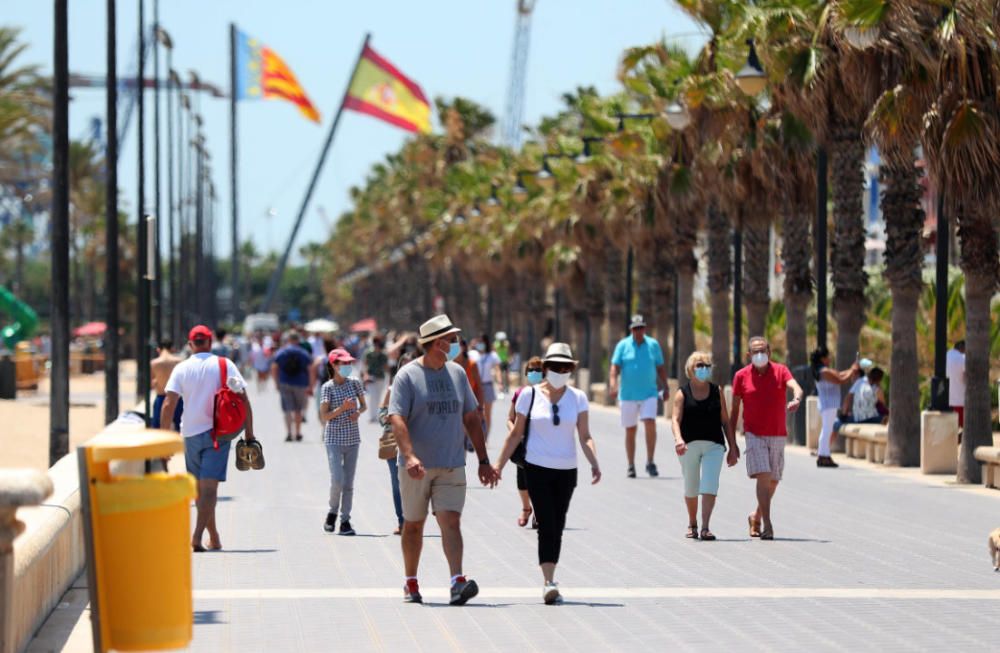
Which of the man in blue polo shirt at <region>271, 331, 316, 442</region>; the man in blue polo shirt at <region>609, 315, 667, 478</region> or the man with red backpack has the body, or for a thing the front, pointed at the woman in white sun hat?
the man in blue polo shirt at <region>609, 315, 667, 478</region>

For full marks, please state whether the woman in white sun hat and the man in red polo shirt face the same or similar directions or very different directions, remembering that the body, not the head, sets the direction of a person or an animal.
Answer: same or similar directions

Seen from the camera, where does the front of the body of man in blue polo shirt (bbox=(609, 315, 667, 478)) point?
toward the camera

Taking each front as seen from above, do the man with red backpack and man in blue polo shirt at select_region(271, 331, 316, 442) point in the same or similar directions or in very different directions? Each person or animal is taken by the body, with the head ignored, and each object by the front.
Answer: same or similar directions

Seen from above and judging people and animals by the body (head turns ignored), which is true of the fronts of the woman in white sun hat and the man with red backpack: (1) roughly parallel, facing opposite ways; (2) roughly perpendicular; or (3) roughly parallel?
roughly parallel, facing opposite ways

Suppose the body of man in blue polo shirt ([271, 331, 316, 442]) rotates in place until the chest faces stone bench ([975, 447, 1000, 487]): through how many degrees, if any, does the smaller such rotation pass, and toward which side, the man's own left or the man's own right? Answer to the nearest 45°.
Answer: approximately 135° to the man's own right

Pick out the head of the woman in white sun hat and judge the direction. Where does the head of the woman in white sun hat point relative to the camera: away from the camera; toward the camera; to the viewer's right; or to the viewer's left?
toward the camera

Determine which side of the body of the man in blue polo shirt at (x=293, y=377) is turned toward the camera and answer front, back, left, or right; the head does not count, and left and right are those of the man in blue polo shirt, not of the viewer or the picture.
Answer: back

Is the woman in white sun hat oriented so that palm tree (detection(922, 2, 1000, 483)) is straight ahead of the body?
no

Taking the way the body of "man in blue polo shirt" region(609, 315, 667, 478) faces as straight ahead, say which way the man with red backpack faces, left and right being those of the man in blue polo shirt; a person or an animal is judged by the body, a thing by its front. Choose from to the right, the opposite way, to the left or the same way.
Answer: the opposite way

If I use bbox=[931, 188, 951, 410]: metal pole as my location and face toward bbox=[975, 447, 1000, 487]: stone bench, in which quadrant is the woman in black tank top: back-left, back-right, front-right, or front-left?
front-right

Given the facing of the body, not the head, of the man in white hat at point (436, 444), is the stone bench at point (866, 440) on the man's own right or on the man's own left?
on the man's own left

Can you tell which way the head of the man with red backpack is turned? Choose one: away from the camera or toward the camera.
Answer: away from the camera

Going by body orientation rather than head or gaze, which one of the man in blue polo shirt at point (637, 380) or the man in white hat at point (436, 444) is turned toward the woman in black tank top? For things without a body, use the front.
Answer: the man in blue polo shirt

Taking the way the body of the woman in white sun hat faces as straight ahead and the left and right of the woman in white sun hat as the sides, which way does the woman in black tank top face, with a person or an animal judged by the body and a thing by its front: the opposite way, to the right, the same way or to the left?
the same way

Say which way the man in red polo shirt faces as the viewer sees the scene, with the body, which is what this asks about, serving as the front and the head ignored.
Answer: toward the camera

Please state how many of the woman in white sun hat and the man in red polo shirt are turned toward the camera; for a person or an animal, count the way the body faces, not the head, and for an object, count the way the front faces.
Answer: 2

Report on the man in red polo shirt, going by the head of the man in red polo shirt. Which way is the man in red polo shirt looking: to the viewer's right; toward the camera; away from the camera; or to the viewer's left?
toward the camera

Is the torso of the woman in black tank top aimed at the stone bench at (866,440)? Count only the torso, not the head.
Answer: no

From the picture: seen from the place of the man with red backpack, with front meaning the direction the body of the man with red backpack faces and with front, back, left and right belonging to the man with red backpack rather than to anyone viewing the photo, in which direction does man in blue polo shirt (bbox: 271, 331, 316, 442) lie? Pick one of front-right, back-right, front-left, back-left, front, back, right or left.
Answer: front
